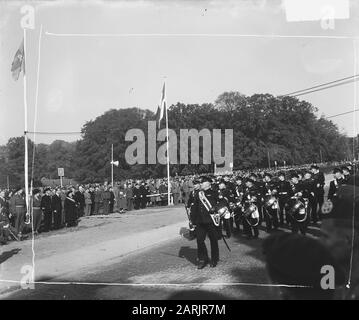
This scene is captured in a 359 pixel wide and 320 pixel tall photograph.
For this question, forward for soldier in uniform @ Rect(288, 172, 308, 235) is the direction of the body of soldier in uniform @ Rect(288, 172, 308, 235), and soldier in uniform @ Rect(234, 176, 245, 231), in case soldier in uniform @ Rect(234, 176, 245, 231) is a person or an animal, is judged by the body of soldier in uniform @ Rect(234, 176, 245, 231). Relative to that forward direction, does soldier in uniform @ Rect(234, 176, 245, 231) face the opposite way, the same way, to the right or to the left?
the same way

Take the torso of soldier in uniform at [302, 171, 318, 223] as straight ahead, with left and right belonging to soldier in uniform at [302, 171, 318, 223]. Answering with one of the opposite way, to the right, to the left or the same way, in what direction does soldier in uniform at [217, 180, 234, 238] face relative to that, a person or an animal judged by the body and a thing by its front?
the same way

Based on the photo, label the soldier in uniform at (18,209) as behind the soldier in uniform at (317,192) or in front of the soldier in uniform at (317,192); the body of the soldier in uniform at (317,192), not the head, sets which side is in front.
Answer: in front

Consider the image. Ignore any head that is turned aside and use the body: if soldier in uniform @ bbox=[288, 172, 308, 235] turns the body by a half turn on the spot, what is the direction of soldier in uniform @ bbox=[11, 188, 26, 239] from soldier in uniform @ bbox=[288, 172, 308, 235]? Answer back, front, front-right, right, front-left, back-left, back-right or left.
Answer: back-left

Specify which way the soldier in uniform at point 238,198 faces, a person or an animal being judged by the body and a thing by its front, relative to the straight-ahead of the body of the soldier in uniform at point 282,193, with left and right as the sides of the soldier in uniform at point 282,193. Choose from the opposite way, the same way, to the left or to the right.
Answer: the same way

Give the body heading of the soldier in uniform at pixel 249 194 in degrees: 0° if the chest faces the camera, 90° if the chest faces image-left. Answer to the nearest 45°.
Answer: approximately 45°

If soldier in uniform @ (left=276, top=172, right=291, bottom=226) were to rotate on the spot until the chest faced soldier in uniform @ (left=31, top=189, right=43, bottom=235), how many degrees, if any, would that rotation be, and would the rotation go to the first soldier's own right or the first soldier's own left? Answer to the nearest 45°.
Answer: approximately 45° to the first soldier's own right

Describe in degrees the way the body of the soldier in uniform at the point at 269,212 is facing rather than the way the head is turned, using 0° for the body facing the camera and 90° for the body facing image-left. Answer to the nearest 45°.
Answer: approximately 45°

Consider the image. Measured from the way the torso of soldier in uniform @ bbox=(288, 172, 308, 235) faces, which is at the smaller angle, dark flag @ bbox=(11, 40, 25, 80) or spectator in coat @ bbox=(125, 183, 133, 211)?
the dark flag

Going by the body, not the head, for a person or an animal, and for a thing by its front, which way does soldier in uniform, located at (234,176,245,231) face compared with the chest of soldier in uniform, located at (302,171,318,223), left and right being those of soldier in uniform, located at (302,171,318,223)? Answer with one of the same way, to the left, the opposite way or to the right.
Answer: the same way

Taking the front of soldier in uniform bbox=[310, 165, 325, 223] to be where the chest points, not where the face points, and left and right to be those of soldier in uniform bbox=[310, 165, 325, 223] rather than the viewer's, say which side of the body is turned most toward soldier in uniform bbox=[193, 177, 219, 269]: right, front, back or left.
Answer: front

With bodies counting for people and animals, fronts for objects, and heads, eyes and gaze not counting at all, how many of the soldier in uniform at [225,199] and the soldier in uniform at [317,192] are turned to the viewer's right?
0

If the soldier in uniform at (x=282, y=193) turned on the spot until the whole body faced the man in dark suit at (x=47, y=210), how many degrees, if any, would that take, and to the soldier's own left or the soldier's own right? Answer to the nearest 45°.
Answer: approximately 45° to the soldier's own right

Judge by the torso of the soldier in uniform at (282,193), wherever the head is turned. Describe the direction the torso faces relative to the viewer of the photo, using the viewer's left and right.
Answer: facing the viewer and to the left of the viewer

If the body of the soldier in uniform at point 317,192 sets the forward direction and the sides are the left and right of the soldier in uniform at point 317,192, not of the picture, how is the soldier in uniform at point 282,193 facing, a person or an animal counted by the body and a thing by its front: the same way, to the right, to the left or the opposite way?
the same way

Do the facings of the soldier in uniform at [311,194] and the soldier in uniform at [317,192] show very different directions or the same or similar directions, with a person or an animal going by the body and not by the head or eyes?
same or similar directions
